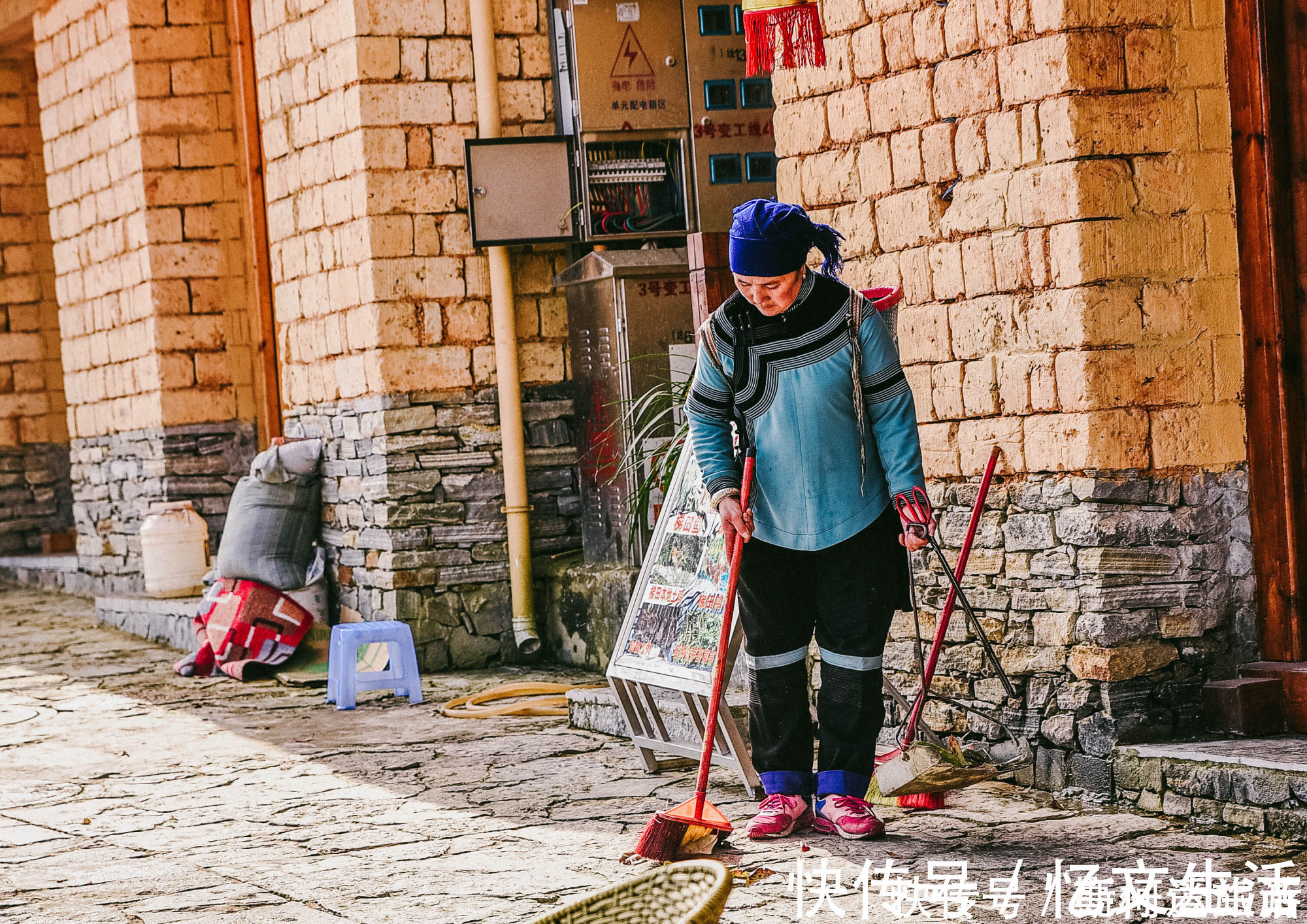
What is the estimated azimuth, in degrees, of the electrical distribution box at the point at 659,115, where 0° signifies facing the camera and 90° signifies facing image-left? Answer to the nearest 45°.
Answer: approximately 0°

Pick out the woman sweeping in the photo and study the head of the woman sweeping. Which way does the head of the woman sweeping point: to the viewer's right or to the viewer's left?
to the viewer's left

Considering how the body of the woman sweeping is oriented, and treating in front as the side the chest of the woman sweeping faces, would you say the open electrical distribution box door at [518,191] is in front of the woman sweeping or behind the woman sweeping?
behind

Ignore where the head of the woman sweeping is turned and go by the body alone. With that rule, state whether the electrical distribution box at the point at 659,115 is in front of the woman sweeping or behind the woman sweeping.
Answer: behind

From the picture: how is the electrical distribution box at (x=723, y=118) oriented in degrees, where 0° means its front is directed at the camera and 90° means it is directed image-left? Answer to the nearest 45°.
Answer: approximately 0°

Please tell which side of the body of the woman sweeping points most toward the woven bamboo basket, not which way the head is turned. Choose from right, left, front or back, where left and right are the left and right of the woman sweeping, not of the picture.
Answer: front
